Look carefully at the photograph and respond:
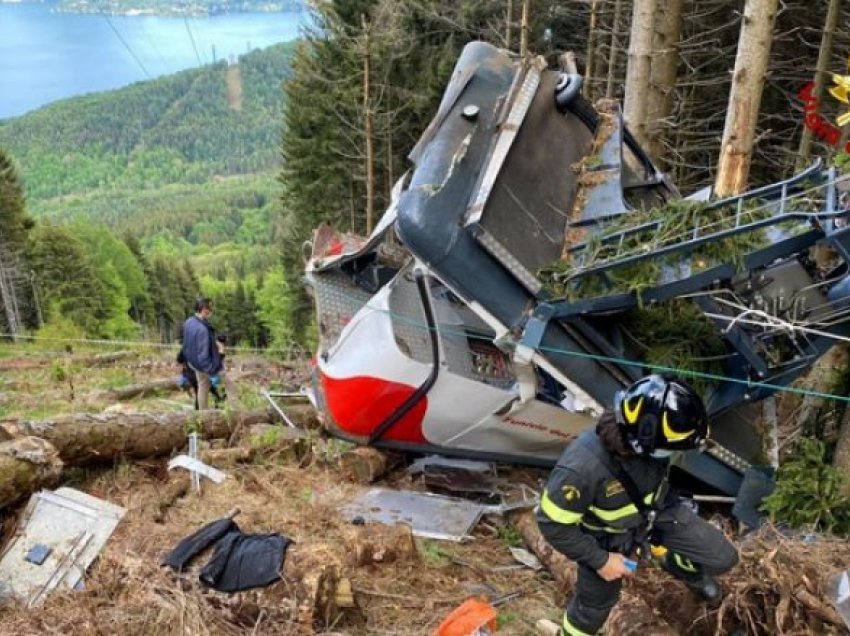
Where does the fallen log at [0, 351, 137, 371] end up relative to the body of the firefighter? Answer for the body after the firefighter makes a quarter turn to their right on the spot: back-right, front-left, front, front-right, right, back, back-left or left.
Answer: right

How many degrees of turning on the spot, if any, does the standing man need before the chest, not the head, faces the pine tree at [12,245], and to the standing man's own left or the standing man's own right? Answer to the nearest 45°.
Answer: approximately 90° to the standing man's own left

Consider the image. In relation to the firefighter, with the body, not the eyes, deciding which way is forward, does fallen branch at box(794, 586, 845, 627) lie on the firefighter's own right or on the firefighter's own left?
on the firefighter's own left

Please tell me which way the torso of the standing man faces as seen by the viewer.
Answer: to the viewer's right

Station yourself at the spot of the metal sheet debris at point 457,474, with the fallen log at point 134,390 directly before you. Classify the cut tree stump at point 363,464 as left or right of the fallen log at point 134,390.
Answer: left
